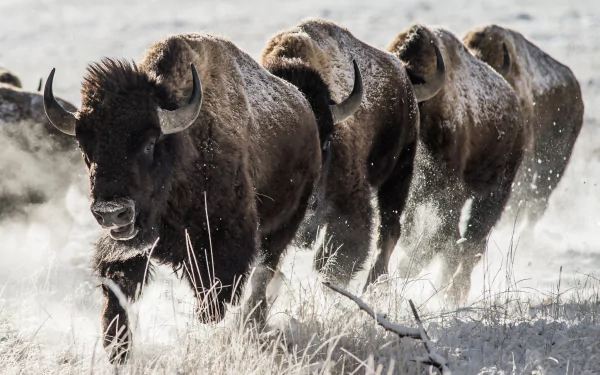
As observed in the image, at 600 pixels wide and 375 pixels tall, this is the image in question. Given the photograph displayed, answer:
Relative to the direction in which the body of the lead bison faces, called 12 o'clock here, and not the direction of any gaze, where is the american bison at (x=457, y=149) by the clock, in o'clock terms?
The american bison is roughly at 6 o'clock from the lead bison.

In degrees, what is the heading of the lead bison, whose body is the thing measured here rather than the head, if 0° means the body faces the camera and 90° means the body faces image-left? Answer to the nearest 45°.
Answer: approximately 45°

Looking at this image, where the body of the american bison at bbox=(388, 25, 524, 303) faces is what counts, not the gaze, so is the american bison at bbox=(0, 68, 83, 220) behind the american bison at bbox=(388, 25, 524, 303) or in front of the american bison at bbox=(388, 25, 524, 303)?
in front

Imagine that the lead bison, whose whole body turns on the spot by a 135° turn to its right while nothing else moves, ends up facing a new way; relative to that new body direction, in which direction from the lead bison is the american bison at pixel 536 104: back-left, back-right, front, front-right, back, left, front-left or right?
front-right

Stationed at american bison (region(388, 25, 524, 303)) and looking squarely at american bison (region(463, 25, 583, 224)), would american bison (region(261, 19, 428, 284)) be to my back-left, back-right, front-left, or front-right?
back-left

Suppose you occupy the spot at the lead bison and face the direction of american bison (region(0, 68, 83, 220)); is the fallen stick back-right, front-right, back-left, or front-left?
back-right

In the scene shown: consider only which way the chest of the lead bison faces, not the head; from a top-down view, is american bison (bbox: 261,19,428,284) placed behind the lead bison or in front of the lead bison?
behind

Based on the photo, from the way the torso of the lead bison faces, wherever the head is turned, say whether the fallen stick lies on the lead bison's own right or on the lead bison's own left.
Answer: on the lead bison's own left

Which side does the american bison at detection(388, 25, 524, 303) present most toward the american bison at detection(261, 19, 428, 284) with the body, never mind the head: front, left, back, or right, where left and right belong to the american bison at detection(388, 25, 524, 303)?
front

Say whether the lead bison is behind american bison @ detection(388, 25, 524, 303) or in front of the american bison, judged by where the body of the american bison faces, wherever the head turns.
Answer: in front

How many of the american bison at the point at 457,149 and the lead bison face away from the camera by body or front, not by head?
0

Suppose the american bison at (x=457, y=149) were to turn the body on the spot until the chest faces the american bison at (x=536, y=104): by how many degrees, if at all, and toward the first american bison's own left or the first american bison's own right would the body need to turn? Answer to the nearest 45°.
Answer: approximately 135° to the first american bison's own right
